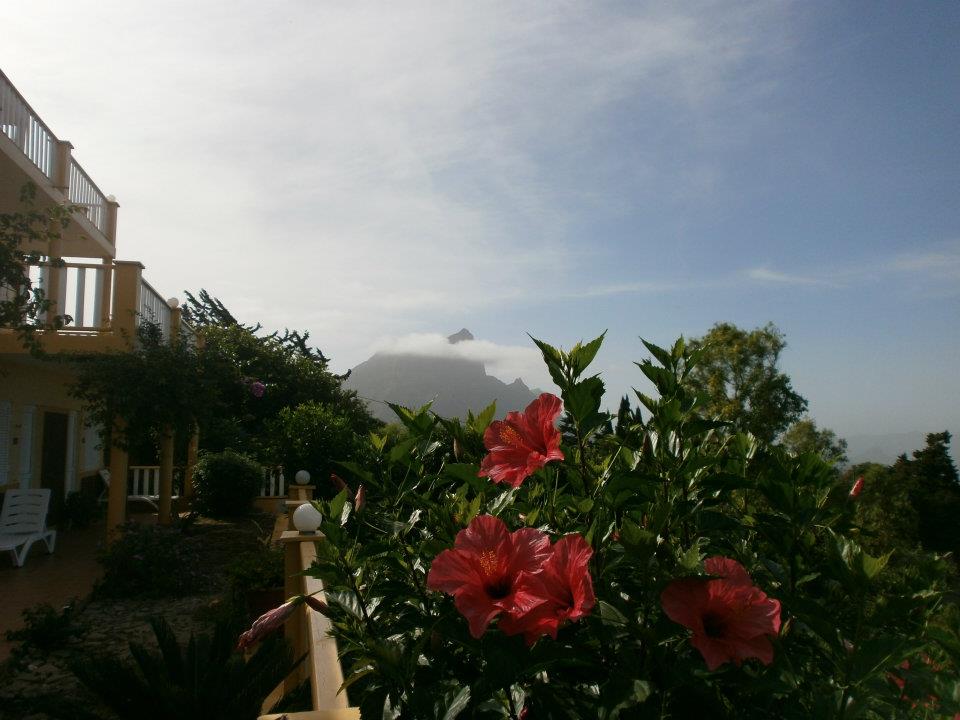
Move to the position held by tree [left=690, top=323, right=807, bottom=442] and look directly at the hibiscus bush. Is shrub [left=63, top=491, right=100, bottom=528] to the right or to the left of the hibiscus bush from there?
right

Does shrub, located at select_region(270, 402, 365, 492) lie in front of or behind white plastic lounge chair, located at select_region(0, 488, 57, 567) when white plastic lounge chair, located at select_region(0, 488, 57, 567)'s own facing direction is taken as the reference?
behind

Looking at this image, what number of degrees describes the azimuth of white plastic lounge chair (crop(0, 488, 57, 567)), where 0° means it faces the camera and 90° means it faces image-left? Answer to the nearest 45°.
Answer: approximately 45°

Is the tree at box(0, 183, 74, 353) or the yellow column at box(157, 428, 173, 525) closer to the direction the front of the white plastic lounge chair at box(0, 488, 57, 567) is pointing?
the tree

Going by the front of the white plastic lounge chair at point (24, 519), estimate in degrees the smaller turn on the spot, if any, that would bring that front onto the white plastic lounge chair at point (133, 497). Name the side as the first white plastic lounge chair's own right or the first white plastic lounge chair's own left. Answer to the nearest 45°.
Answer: approximately 135° to the first white plastic lounge chair's own right

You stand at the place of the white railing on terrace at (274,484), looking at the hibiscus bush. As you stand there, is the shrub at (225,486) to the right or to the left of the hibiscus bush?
right

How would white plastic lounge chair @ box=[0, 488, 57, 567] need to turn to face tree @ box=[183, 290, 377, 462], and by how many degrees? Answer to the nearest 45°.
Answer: approximately 180°

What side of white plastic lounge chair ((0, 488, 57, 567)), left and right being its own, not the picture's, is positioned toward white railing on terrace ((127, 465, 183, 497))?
back

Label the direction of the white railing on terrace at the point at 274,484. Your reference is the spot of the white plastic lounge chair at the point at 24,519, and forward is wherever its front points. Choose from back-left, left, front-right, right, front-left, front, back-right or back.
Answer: back

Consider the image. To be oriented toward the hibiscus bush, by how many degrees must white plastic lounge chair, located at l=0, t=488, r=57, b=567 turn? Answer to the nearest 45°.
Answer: approximately 45° to its left

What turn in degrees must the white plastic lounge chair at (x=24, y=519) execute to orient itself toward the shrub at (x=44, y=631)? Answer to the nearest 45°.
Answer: approximately 45° to its left
